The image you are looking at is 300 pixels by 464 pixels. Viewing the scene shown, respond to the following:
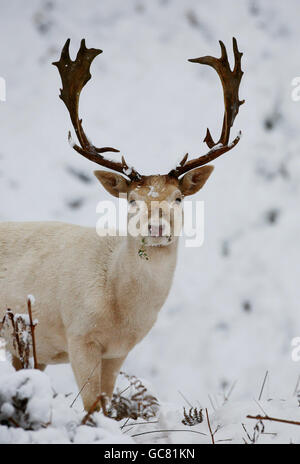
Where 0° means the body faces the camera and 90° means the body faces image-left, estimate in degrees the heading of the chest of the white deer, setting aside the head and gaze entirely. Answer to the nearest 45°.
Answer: approximately 315°
